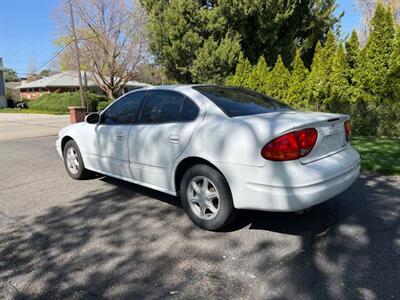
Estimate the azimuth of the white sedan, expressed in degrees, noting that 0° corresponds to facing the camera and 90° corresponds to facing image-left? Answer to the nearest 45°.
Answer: approximately 135°

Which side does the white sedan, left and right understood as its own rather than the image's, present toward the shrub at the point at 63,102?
front

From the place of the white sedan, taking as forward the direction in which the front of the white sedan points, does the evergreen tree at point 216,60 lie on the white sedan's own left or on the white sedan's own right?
on the white sedan's own right

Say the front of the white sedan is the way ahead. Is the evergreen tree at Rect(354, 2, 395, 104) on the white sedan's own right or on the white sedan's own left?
on the white sedan's own right

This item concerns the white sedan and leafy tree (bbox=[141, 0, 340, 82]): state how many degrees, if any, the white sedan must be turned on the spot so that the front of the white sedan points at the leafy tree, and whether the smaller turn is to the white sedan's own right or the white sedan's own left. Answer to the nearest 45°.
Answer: approximately 45° to the white sedan's own right

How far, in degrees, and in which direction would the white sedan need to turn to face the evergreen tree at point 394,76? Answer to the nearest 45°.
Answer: approximately 90° to its right

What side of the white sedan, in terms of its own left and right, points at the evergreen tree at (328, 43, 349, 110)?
right

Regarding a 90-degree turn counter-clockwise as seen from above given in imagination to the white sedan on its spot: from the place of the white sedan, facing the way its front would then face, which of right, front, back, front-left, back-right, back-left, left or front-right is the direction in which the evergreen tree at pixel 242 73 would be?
back-right

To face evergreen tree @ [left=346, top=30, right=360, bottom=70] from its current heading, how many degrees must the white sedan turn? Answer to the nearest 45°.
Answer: approximately 90° to its right

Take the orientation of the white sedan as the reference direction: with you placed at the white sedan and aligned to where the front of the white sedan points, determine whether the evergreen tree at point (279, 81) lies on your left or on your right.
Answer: on your right
